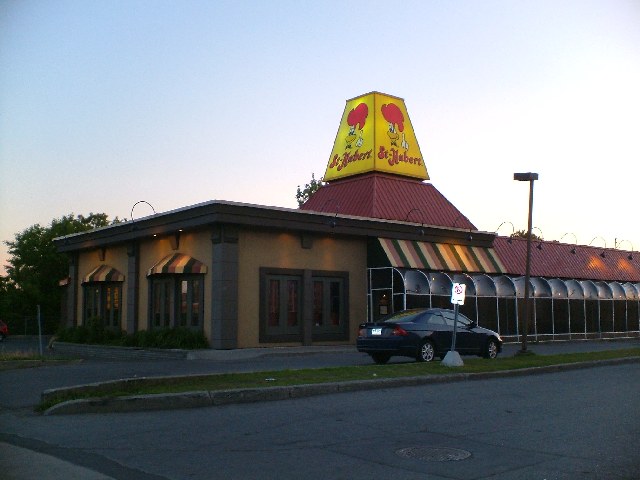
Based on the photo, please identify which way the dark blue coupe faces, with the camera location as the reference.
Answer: facing away from the viewer and to the right of the viewer

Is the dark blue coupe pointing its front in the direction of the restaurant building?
no

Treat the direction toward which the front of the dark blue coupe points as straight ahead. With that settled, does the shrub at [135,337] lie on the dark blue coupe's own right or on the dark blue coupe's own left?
on the dark blue coupe's own left
